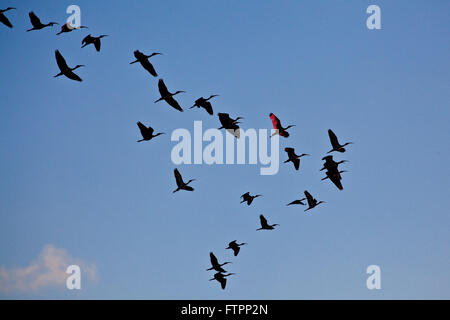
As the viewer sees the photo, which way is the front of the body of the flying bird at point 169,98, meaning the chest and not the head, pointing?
to the viewer's right

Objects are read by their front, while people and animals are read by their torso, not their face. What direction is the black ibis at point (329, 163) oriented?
to the viewer's right

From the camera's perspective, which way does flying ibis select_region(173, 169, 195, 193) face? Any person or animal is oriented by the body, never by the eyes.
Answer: to the viewer's right

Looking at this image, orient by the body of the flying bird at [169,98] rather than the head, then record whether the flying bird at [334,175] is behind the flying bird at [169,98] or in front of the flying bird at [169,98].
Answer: in front

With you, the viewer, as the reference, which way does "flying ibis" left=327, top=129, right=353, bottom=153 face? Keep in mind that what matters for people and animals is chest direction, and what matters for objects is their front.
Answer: facing to the right of the viewer

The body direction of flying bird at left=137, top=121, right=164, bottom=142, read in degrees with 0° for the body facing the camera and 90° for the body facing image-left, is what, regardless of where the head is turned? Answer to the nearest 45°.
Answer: approximately 270°

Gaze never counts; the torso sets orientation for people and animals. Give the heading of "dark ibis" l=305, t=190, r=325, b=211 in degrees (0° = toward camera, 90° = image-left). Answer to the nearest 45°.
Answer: approximately 270°

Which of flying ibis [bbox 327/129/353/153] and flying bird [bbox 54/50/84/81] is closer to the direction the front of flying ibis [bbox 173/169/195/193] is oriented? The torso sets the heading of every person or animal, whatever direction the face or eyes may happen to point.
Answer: the flying ibis [bbox 327/129/353/153]

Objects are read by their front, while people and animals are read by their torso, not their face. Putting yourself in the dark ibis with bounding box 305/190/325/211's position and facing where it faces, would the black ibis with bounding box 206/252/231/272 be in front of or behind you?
behind

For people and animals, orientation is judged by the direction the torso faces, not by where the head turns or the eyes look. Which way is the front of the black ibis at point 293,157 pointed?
to the viewer's right

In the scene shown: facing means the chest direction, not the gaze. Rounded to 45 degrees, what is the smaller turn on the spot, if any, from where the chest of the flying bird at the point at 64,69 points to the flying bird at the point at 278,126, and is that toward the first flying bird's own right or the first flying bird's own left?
0° — it already faces it

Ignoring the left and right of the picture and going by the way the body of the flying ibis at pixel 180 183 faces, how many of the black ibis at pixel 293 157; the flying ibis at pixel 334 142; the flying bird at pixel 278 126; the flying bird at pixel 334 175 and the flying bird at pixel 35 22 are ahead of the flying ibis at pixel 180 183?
4

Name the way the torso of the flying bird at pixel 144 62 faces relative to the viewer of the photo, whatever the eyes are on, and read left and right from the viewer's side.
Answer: facing to the right of the viewer

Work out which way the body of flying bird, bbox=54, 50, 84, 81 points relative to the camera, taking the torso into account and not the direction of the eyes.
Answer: to the viewer's right

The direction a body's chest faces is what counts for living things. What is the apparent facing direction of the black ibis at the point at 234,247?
to the viewer's right

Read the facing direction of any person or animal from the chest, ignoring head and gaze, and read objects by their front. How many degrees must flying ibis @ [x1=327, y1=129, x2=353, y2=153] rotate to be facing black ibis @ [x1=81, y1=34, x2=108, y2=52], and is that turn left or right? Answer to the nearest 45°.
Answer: approximately 180°

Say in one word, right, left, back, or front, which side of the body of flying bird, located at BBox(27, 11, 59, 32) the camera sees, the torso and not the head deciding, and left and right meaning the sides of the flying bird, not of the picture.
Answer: right
